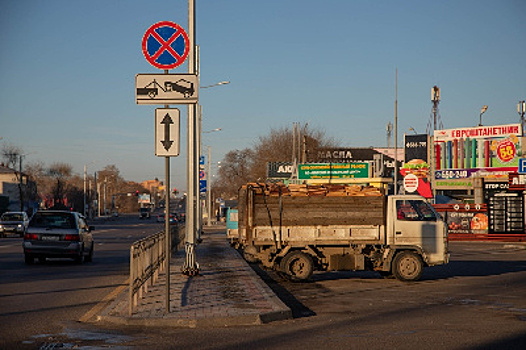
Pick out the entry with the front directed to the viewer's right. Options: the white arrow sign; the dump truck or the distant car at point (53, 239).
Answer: the dump truck

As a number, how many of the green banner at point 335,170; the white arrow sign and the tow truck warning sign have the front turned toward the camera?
3

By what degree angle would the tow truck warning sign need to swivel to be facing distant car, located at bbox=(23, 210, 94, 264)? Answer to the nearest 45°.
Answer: approximately 180°

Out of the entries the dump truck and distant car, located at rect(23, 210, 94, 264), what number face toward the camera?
0

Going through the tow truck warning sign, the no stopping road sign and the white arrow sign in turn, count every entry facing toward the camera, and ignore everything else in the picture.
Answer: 3

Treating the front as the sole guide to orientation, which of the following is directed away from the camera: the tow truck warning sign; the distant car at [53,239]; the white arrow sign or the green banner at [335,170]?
the distant car

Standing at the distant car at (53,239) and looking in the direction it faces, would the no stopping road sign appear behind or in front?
behind

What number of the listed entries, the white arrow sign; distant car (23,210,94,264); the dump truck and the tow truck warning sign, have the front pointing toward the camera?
2

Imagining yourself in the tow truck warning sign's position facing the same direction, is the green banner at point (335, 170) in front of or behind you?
behind

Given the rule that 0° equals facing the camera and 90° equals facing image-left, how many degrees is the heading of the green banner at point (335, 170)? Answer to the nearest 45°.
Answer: approximately 0°

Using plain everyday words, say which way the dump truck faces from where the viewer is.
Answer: facing to the right of the viewer

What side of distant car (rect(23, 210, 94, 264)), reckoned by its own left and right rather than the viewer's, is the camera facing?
back

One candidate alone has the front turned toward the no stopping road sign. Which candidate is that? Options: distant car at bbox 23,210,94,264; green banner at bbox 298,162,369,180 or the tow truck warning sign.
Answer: the green banner

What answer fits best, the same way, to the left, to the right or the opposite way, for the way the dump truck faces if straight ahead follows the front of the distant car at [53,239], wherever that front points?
to the right
